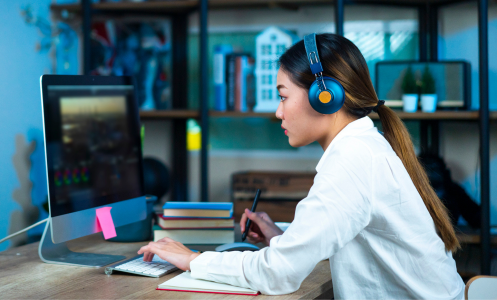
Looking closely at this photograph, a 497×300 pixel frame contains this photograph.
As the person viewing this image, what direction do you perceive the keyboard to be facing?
facing the viewer and to the right of the viewer

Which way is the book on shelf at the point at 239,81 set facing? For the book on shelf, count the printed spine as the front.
toward the camera

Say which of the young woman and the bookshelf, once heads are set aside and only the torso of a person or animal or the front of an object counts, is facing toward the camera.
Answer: the bookshelf

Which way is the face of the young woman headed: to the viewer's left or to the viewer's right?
to the viewer's left

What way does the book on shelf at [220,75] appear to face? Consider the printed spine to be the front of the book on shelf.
toward the camera

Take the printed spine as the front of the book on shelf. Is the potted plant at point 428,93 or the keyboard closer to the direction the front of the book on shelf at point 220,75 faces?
the keyboard

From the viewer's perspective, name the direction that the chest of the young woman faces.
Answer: to the viewer's left

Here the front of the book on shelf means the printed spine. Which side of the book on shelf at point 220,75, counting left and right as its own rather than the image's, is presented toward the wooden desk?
front

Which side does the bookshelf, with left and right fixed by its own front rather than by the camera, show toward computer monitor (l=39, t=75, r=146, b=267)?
front

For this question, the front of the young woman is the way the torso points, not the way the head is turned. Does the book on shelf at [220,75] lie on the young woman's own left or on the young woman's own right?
on the young woman's own right

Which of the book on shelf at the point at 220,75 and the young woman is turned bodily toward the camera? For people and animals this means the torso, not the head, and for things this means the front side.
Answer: the book on shelf
